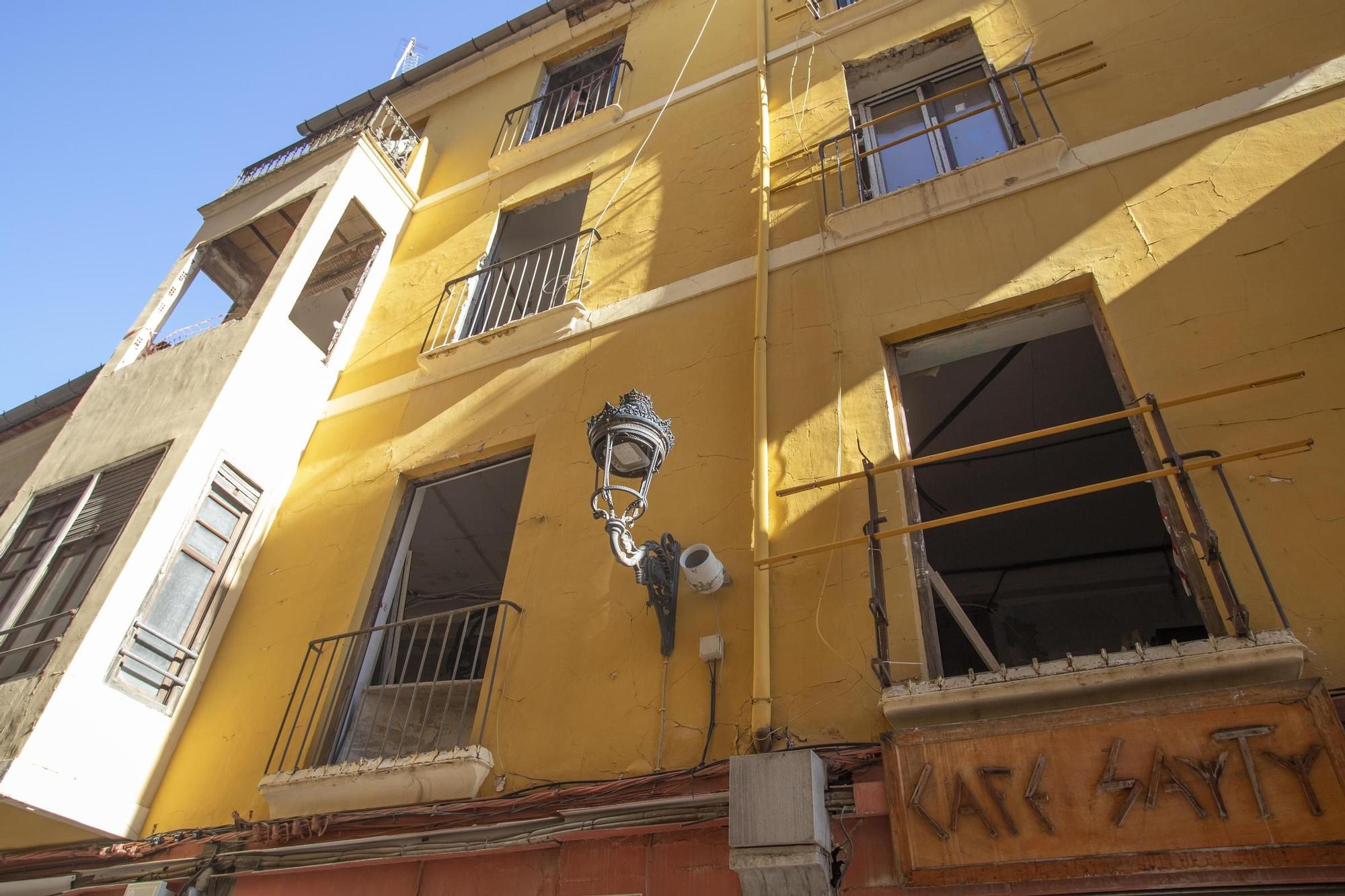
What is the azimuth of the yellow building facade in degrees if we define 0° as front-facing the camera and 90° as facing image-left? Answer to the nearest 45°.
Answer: approximately 45°

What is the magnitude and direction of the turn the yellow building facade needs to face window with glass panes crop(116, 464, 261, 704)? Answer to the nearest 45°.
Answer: approximately 45° to its right
